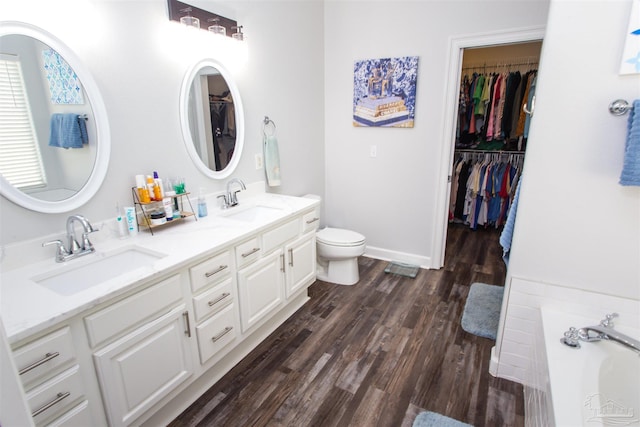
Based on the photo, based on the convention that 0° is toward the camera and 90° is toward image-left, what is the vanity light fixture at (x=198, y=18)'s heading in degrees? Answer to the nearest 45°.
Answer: approximately 315°

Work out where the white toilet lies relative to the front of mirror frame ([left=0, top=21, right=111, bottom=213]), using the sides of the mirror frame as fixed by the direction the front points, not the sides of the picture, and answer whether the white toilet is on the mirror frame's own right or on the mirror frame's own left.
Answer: on the mirror frame's own left

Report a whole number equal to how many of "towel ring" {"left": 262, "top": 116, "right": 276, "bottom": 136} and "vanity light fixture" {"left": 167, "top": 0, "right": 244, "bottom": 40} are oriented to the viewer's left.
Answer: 0

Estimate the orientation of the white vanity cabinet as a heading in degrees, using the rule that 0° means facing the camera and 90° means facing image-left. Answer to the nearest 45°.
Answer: approximately 315°

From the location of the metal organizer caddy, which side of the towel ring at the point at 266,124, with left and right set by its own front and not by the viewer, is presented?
right

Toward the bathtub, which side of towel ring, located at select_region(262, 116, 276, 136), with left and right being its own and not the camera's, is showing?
front

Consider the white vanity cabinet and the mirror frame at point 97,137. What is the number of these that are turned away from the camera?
0

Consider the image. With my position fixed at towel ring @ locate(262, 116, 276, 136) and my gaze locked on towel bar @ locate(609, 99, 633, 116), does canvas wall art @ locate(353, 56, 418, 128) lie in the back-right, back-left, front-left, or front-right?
front-left

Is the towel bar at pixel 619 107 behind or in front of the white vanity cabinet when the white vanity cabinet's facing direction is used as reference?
in front

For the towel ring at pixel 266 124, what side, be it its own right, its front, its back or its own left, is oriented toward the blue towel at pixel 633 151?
front

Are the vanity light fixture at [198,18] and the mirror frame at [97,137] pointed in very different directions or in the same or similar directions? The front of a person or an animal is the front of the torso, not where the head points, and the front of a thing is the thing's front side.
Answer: same or similar directions

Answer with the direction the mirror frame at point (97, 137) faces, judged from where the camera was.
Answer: facing the viewer and to the right of the viewer
